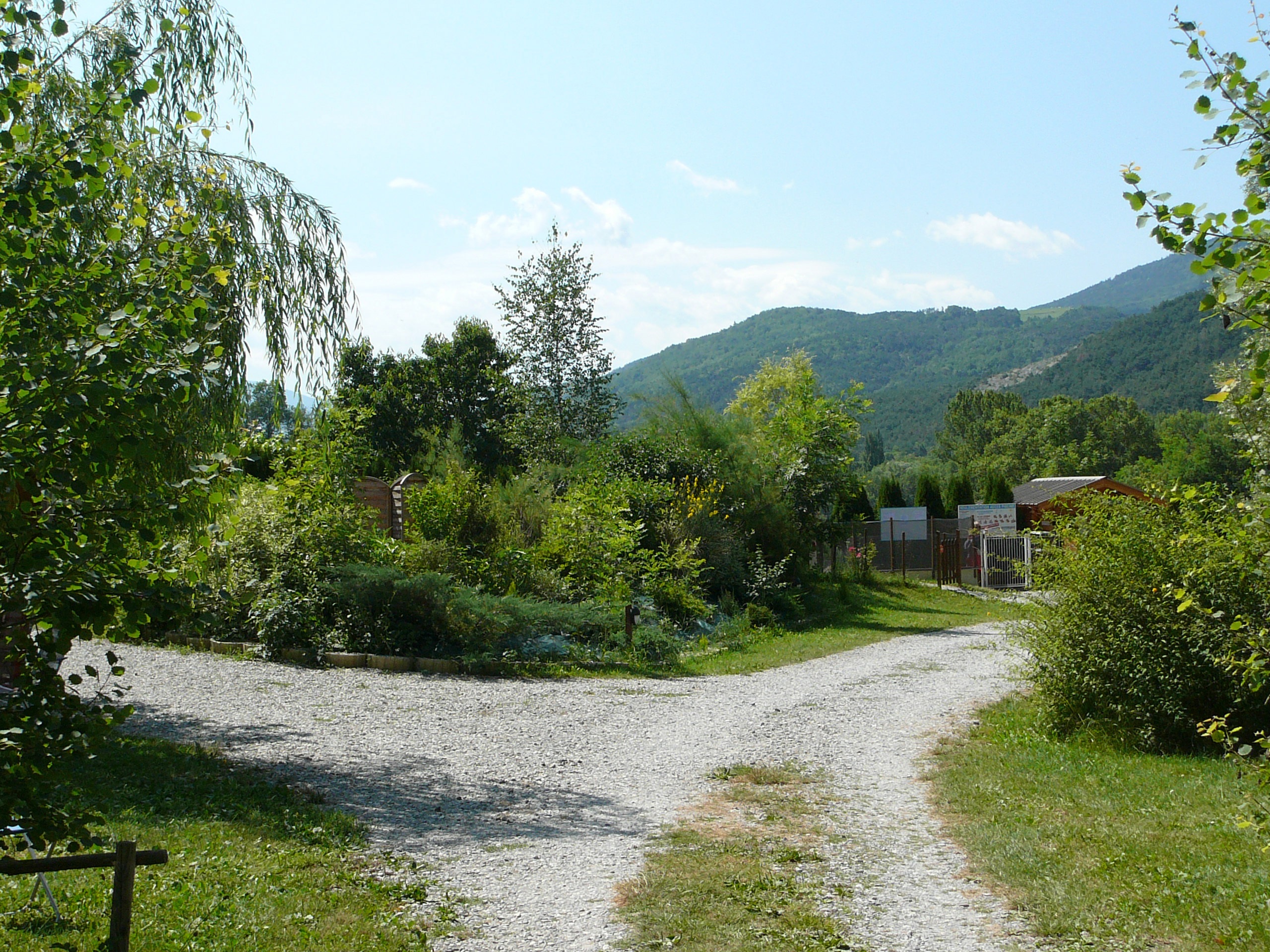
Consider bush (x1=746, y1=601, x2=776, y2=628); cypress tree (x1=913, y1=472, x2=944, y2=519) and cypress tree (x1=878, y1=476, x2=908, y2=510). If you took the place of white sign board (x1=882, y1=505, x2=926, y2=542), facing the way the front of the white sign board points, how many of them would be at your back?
2

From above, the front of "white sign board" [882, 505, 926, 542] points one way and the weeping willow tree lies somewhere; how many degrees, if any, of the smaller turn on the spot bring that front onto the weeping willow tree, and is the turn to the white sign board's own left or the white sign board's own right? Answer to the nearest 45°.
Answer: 0° — it already faces it

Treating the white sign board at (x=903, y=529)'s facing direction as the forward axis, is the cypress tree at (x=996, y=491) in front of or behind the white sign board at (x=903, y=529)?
behind

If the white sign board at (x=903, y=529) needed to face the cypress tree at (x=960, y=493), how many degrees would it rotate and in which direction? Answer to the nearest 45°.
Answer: approximately 180°

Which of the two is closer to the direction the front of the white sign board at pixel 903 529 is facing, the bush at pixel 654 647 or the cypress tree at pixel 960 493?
the bush

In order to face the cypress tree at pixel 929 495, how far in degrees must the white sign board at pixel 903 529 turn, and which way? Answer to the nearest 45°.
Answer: approximately 180°

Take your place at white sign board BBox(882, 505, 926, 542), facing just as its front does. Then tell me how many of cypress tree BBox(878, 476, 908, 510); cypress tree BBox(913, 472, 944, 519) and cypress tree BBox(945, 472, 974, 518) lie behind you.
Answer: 3

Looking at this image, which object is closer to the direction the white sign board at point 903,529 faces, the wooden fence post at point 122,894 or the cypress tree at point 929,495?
the wooden fence post

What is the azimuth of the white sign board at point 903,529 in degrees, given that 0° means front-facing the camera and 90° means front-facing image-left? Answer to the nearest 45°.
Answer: approximately 0°
